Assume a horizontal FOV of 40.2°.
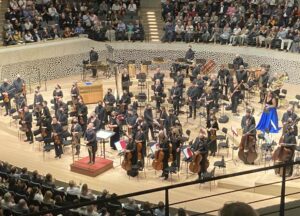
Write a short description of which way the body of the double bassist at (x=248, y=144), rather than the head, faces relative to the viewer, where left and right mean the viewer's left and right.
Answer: facing the viewer and to the left of the viewer

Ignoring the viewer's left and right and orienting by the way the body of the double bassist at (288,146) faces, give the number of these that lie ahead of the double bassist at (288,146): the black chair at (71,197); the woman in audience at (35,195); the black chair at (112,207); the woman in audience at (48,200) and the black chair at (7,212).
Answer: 5

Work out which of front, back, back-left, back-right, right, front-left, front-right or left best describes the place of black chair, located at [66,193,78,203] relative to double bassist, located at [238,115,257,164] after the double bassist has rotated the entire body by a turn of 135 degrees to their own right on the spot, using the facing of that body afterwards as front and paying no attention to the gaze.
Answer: back-left

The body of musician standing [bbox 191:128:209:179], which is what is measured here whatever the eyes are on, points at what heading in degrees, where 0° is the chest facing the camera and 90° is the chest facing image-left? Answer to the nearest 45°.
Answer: approximately 45°

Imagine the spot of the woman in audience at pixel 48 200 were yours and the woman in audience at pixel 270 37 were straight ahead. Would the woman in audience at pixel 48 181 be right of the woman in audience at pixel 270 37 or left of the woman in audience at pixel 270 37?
left

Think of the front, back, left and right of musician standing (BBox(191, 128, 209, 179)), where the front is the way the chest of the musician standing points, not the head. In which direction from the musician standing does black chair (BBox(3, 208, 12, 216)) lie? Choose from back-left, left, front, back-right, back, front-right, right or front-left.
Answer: front

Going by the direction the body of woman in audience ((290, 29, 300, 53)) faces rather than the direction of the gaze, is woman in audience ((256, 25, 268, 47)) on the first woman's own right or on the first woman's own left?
on the first woman's own right

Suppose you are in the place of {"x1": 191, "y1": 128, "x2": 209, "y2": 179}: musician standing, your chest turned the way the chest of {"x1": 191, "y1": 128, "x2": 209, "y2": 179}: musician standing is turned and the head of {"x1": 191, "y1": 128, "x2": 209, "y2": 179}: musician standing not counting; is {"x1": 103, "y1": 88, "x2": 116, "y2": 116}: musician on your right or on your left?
on your right

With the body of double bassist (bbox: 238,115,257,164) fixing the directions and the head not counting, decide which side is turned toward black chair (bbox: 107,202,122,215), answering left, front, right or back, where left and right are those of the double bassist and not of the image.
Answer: front

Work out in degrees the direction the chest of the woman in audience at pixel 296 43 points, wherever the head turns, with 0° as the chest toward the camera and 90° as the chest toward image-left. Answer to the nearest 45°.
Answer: approximately 45°
